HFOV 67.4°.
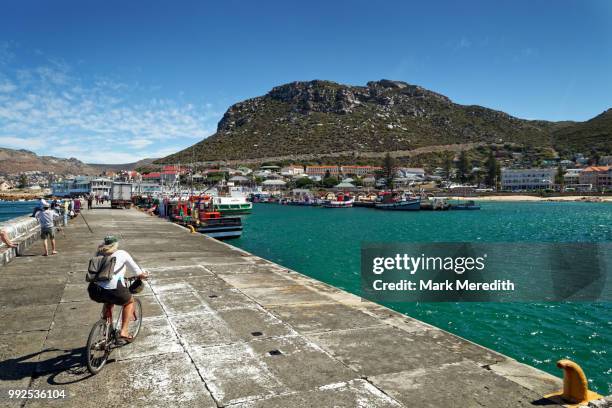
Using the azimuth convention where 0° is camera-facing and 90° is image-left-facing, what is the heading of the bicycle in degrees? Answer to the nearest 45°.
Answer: approximately 225°

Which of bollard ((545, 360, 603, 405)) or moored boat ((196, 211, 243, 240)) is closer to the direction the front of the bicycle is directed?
the moored boat

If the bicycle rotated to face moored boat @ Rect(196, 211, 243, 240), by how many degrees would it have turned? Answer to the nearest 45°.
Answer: approximately 45° to its left

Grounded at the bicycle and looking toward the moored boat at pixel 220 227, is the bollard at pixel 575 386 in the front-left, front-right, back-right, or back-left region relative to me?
back-right
